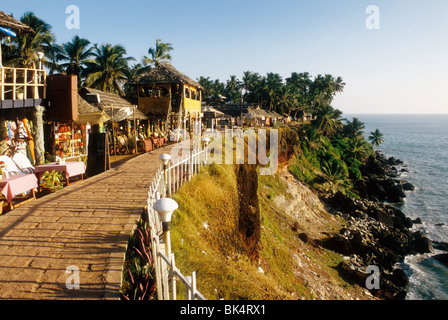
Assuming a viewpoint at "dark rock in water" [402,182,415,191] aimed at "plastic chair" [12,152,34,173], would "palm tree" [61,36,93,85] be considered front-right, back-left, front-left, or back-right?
front-right

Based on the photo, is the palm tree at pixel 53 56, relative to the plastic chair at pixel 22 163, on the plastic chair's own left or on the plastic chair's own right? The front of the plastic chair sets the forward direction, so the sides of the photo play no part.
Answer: on the plastic chair's own left

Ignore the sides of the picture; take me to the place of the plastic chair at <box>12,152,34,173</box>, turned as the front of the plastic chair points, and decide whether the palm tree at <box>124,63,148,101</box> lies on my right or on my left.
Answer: on my left

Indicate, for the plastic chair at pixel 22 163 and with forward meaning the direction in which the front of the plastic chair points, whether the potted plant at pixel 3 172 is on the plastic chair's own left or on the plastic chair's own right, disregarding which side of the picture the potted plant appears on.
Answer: on the plastic chair's own right

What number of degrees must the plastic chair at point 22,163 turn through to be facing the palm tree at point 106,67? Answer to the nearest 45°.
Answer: approximately 135° to its left

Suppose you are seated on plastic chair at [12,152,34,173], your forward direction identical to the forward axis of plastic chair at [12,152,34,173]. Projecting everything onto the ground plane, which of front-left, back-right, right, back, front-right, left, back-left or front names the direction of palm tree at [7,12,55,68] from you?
back-left

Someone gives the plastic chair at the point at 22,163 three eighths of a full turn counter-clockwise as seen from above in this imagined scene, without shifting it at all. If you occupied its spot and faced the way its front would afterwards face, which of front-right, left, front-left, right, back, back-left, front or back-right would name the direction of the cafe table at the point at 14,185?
back
